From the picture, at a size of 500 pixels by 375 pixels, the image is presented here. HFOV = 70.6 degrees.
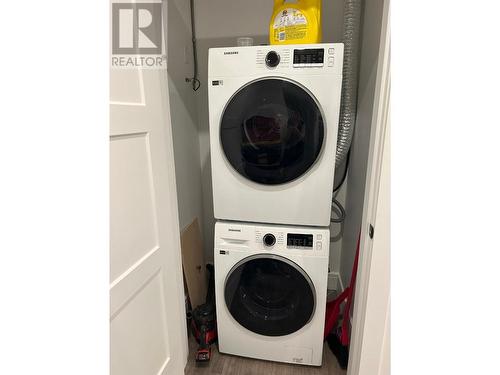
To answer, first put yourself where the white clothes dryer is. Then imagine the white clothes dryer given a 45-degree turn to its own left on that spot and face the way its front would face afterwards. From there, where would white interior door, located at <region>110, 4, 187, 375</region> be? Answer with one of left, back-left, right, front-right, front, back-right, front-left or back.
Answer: right

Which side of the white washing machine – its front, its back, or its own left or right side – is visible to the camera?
front

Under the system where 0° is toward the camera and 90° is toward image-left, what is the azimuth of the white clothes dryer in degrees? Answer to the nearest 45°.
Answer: approximately 0°

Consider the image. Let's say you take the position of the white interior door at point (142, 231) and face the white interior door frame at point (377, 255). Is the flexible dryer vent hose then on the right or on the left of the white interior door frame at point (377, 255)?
left

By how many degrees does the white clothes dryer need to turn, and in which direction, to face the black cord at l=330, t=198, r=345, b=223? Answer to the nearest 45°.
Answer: approximately 135° to its left
